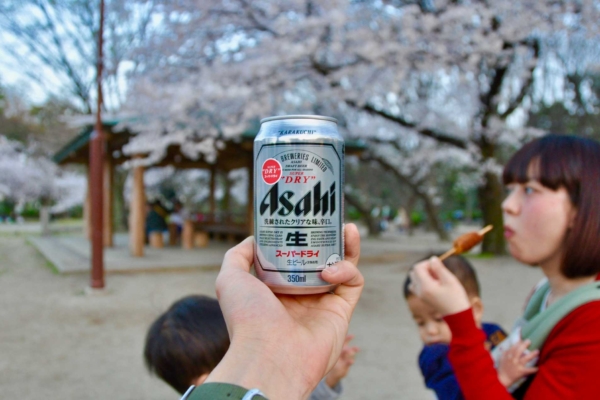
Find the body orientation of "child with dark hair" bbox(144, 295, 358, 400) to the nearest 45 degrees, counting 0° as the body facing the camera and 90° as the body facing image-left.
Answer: approximately 225°

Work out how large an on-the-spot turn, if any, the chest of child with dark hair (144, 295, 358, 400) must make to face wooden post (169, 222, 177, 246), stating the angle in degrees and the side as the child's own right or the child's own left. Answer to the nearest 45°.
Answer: approximately 45° to the child's own left

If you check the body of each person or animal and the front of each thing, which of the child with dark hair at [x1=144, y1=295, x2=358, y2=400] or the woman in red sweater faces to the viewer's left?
the woman in red sweater

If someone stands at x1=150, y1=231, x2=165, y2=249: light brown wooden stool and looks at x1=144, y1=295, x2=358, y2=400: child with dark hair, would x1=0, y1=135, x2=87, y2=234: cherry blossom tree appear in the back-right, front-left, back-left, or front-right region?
back-right

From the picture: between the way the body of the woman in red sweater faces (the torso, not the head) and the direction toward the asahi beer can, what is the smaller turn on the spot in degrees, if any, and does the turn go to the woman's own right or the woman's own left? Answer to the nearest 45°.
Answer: approximately 45° to the woman's own left

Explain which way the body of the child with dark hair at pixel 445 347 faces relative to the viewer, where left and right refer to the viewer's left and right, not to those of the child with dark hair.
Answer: facing the viewer and to the left of the viewer

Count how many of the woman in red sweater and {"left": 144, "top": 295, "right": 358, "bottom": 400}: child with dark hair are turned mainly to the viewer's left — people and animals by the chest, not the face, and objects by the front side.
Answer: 1

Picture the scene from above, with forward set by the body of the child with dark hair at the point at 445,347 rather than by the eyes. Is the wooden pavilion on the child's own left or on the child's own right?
on the child's own right

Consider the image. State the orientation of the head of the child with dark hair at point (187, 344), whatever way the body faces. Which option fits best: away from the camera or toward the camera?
away from the camera

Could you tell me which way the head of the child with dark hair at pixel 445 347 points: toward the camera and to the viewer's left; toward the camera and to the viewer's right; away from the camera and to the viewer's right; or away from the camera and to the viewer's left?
toward the camera and to the viewer's left

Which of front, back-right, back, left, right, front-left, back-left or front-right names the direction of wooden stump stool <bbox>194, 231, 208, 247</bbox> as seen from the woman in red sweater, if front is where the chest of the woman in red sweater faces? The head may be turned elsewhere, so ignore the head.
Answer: front-right

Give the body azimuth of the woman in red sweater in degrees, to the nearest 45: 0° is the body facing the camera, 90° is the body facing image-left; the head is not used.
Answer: approximately 90°
